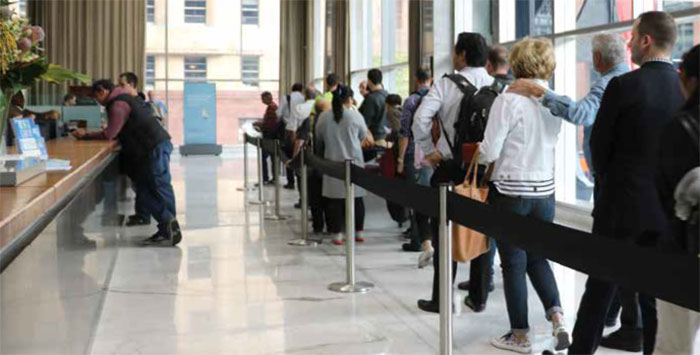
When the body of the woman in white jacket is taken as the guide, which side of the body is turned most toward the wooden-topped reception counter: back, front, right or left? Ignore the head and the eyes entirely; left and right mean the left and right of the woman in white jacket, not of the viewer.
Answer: left

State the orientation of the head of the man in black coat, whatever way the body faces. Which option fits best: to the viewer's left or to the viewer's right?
to the viewer's left

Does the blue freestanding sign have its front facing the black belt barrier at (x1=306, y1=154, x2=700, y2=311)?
yes

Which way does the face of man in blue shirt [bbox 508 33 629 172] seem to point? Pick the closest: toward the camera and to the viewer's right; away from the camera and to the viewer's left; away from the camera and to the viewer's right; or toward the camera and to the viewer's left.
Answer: away from the camera and to the viewer's left

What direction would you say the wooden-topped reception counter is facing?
to the viewer's right

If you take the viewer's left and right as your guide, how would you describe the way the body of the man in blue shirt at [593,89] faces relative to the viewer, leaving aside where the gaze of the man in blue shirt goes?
facing away from the viewer and to the left of the viewer

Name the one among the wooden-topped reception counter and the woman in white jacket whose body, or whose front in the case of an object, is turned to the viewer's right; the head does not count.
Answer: the wooden-topped reception counter

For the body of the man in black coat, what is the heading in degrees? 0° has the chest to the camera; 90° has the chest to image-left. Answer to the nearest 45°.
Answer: approximately 135°

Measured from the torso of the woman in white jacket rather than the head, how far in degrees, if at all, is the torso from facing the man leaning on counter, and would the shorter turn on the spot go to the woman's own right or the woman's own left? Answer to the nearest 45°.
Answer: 0° — they already face them

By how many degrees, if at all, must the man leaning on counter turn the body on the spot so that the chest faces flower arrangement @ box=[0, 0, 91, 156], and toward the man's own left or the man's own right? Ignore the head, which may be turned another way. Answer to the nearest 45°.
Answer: approximately 90° to the man's own left

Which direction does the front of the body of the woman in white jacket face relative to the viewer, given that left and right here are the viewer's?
facing away from the viewer and to the left of the viewer
